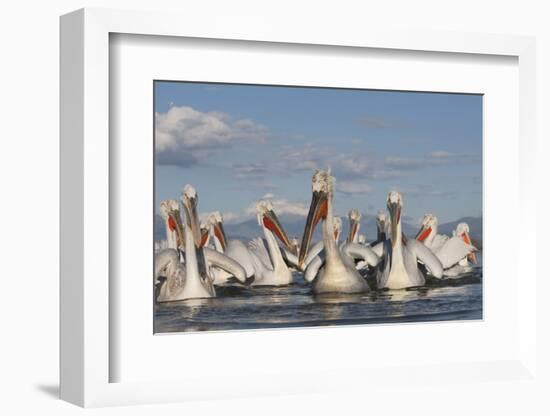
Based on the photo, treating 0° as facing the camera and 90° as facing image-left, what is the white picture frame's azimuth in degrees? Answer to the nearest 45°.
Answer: approximately 315°
